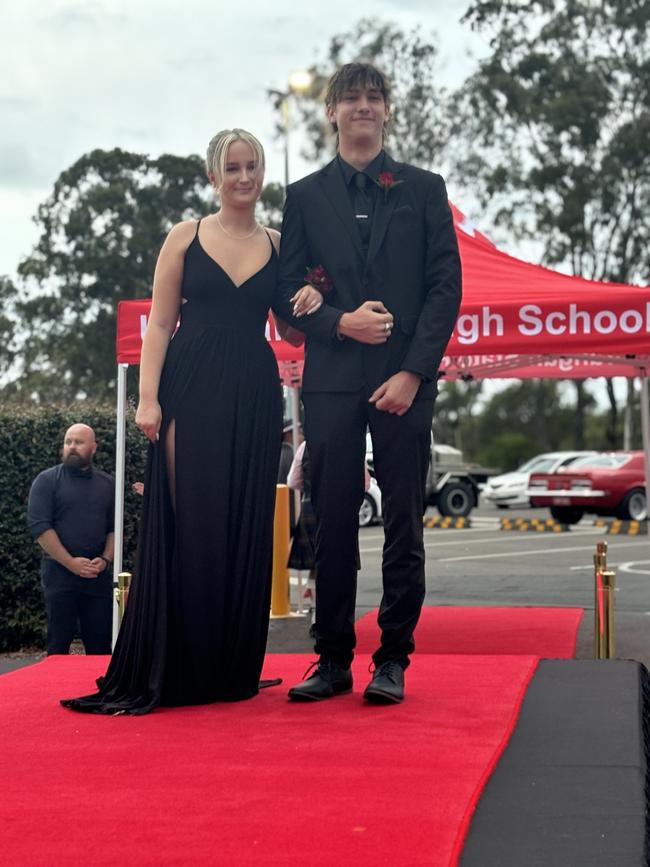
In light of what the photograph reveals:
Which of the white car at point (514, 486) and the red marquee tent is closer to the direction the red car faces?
the white car

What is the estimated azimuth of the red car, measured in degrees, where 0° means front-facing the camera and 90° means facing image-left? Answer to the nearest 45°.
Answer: approximately 225°

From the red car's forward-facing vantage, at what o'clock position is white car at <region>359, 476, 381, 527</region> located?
The white car is roughly at 7 o'clock from the red car.

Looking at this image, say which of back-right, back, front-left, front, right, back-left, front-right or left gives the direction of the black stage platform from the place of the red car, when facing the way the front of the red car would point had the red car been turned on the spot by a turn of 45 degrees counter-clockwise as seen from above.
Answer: back

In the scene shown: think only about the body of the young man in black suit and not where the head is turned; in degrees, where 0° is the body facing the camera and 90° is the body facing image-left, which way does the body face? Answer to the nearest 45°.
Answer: approximately 0°

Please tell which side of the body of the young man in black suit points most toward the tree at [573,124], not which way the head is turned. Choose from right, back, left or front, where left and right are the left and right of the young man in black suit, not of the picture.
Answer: back

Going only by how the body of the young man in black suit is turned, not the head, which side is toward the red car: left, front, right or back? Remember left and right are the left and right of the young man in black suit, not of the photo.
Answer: back

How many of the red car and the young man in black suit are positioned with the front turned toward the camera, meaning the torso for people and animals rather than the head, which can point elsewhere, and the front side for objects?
1
